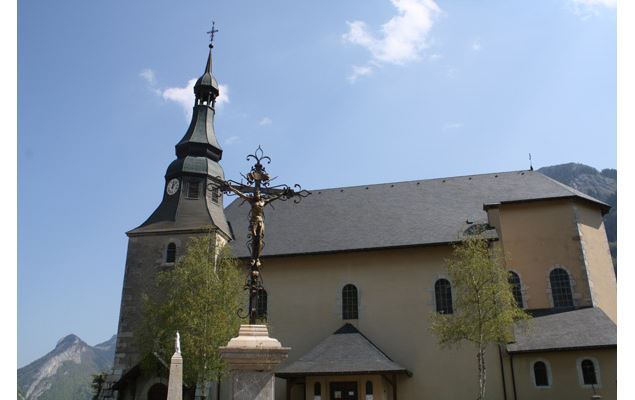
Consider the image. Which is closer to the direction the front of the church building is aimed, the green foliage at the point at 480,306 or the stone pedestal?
the stone pedestal

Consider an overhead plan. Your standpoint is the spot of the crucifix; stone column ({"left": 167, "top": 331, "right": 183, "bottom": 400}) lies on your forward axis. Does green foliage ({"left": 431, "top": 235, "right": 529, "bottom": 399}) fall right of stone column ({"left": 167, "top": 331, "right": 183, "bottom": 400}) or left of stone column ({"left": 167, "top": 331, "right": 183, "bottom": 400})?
right

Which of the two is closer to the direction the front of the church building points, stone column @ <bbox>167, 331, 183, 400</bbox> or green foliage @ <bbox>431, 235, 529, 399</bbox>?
the stone column

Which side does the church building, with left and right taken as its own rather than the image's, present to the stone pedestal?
left

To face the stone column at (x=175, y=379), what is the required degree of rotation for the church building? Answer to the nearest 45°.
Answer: approximately 45° to its right

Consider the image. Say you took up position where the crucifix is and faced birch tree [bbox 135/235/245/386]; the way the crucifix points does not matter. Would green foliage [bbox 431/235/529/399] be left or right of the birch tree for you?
right

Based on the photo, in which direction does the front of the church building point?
to the viewer's left

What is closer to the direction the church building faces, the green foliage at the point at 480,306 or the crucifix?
the crucifix
